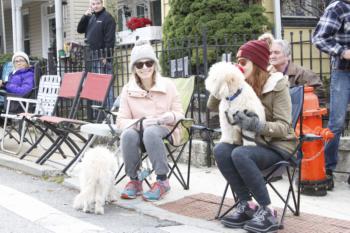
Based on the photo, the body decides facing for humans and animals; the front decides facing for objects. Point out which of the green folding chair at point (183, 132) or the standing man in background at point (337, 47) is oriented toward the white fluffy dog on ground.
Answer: the green folding chair

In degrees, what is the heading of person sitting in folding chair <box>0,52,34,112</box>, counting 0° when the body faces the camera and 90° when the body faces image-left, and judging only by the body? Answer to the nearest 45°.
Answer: approximately 45°

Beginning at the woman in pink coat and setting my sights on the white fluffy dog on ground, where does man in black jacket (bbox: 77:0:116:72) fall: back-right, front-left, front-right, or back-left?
back-right

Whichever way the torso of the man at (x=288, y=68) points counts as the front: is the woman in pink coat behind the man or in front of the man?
in front

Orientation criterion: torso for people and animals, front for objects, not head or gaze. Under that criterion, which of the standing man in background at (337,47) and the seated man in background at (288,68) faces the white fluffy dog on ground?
the seated man in background at (288,68)

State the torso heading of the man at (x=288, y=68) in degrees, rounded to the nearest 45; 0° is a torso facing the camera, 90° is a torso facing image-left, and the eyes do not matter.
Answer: approximately 45°

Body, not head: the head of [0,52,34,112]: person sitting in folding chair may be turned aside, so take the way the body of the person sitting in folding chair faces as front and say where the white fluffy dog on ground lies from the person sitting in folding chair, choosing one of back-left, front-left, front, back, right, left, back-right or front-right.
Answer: front-left
